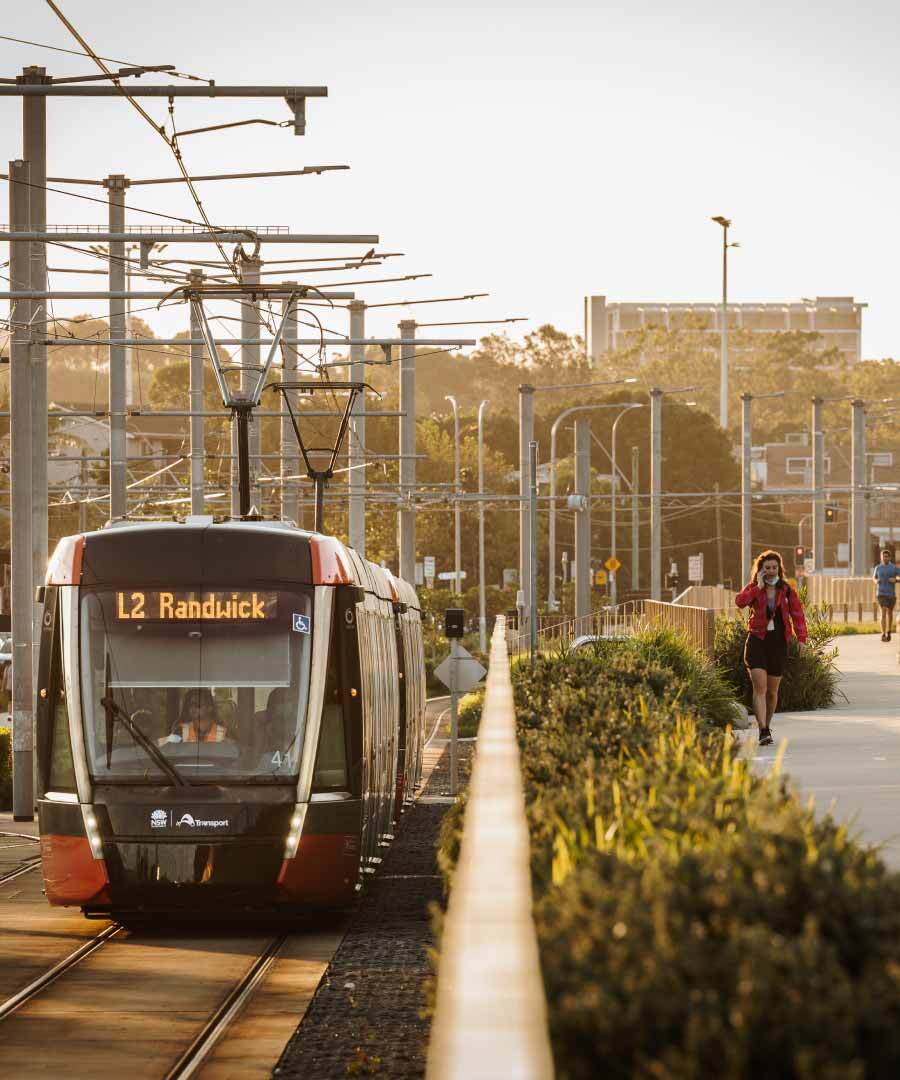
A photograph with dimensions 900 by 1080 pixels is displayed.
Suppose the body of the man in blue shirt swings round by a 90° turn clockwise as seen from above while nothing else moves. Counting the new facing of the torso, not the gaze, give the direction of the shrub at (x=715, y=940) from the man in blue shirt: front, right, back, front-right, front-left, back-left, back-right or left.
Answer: left

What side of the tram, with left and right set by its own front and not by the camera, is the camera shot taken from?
front

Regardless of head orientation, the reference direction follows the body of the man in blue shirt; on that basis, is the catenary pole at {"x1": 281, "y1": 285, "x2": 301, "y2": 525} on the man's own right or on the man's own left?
on the man's own right

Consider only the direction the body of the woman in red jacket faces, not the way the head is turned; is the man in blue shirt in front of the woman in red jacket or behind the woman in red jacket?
behind

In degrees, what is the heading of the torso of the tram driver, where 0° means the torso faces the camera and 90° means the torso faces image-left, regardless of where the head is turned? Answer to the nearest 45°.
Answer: approximately 0°

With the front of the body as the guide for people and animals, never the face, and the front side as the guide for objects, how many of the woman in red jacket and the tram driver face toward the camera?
2

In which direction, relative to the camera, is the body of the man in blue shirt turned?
toward the camera

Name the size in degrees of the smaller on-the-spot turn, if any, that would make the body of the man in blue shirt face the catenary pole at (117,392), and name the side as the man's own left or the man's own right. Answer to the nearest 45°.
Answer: approximately 45° to the man's own right

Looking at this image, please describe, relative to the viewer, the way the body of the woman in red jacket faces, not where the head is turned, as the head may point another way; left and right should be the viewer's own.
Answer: facing the viewer

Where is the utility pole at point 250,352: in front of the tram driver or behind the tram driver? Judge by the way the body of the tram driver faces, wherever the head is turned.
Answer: behind

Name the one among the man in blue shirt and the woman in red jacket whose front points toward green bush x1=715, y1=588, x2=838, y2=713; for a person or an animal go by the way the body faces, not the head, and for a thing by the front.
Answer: the man in blue shirt

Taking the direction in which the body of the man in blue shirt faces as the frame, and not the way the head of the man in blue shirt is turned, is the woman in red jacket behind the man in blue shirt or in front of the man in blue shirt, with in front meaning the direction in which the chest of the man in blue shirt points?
in front

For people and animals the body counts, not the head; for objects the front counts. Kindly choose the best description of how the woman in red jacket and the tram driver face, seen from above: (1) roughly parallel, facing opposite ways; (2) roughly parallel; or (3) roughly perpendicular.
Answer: roughly parallel
